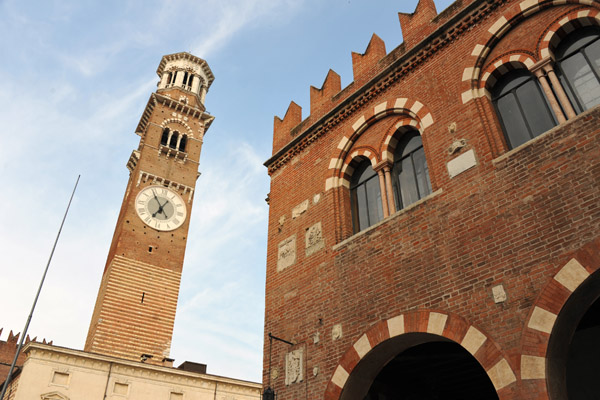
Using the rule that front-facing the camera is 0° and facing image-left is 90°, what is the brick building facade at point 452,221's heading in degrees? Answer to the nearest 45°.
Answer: approximately 45°

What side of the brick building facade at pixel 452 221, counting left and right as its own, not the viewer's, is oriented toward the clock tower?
right
